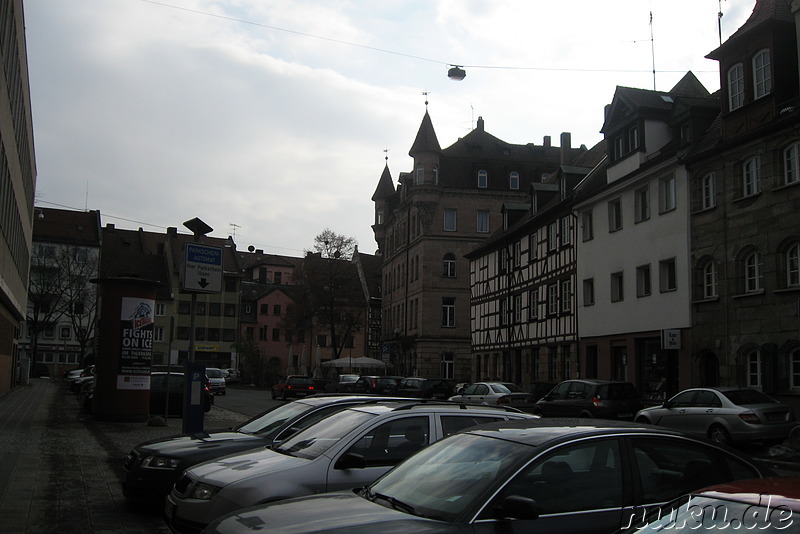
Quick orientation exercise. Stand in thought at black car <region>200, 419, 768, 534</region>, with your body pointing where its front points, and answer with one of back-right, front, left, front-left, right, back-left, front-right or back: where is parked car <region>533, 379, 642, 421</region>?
back-right

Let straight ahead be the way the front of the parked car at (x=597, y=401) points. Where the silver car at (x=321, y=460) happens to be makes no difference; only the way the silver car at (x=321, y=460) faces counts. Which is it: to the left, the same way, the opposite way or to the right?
to the left

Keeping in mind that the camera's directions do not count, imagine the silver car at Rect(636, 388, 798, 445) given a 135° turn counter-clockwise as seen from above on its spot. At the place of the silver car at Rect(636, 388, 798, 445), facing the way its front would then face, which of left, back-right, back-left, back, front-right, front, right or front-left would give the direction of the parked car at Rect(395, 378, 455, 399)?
back-right

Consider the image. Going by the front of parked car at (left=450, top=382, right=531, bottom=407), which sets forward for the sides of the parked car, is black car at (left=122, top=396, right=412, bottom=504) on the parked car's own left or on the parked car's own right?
on the parked car's own left

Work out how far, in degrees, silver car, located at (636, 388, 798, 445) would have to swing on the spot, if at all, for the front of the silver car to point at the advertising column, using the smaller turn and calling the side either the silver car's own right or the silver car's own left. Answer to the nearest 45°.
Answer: approximately 45° to the silver car's own left

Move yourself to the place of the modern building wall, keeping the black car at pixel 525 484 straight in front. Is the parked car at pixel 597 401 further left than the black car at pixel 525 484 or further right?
left

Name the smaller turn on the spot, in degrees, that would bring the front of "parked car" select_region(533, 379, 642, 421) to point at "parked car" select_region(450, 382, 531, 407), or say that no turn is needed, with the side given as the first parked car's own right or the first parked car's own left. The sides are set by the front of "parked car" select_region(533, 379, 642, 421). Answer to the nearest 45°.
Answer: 0° — it already faces it

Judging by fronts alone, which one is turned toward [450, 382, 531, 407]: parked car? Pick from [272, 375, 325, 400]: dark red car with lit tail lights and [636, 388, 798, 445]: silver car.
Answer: the silver car

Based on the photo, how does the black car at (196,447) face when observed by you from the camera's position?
facing the viewer and to the left of the viewer

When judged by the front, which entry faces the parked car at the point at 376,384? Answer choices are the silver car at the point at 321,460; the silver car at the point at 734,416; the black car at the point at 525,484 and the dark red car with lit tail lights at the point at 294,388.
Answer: the silver car at the point at 734,416

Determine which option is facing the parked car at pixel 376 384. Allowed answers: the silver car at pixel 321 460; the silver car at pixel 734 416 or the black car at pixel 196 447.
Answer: the silver car at pixel 734 416

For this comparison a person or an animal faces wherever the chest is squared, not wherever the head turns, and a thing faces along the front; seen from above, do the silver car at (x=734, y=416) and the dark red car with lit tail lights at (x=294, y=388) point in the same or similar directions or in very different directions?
same or similar directions

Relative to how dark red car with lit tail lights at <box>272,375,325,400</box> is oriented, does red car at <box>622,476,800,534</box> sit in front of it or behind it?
behind

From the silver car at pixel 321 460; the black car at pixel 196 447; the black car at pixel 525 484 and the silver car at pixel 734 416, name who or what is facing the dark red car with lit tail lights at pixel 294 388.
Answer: the silver car at pixel 734 416

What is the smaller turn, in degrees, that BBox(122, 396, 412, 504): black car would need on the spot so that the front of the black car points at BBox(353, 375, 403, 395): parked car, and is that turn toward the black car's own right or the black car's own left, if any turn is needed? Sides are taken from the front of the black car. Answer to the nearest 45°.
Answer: approximately 135° to the black car's own right

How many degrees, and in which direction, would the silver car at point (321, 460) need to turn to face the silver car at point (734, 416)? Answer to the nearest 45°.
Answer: approximately 180°

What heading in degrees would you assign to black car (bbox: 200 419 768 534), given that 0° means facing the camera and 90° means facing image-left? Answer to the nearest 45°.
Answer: approximately 45°

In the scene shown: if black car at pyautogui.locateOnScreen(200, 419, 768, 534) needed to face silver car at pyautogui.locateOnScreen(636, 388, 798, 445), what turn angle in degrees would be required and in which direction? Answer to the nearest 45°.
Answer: approximately 135° to its right
